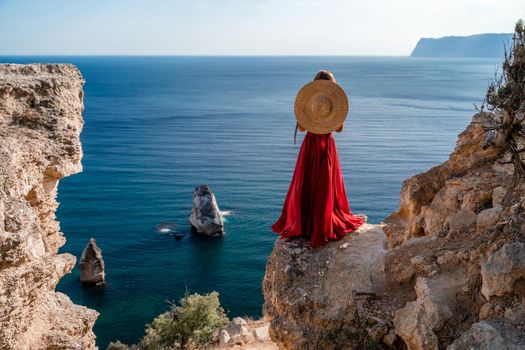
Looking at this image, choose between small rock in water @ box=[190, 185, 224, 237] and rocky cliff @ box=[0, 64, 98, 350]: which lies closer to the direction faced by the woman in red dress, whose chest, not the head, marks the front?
the small rock in water

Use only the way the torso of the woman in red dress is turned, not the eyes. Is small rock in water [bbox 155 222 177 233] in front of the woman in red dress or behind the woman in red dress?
in front

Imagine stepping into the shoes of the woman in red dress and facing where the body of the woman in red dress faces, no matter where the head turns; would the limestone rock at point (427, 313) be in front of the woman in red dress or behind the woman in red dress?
behind

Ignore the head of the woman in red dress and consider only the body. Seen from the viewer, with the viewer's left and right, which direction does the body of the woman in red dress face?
facing away from the viewer

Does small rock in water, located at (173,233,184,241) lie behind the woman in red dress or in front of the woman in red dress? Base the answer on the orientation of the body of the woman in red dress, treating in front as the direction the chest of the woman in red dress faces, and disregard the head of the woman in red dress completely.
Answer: in front

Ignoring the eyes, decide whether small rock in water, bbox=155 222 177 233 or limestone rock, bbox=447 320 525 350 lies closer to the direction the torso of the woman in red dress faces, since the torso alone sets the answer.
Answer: the small rock in water

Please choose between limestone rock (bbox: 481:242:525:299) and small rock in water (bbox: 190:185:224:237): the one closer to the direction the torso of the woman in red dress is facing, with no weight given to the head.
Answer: the small rock in water

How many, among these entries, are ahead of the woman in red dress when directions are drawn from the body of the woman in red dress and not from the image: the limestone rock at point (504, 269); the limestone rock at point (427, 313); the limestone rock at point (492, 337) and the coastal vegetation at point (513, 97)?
0
